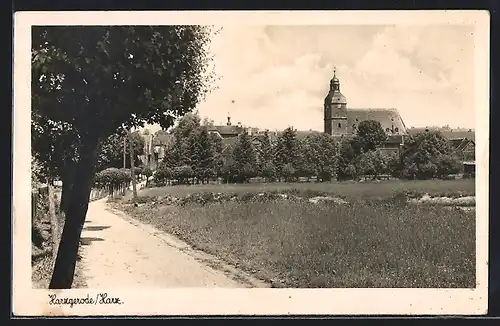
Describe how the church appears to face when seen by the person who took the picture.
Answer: facing to the left of the viewer

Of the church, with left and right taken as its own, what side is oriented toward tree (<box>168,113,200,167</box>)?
front
